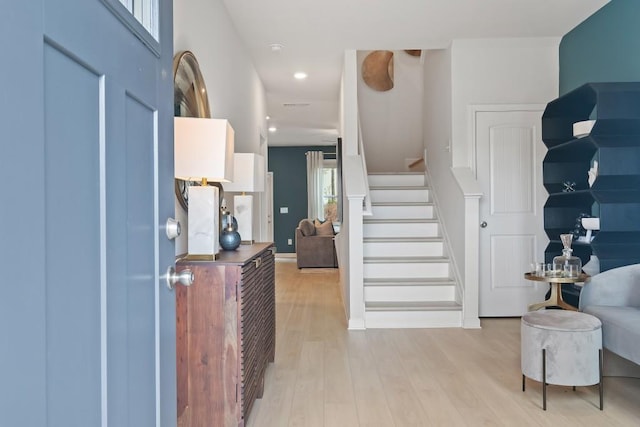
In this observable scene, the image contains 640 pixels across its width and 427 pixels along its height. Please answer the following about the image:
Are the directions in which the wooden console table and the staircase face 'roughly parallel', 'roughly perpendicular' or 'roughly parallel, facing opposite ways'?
roughly perpendicular

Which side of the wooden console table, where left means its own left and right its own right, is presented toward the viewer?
right

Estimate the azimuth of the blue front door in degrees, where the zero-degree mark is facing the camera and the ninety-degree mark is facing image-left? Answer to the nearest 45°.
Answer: approximately 315°

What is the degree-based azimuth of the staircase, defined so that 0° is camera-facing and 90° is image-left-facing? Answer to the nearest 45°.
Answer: approximately 0°

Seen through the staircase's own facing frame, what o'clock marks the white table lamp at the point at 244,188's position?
The white table lamp is roughly at 1 o'clock from the staircase.

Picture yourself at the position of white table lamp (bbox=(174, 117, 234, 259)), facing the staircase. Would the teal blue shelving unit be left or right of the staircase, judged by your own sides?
right

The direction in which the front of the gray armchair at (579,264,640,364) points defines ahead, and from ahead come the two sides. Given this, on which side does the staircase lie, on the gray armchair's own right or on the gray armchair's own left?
on the gray armchair's own right

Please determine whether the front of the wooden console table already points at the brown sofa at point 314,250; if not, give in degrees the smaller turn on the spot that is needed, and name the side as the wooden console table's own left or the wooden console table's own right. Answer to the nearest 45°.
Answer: approximately 90° to the wooden console table's own left

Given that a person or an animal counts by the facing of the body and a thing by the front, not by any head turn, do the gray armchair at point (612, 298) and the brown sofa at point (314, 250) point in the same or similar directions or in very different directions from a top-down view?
very different directions
